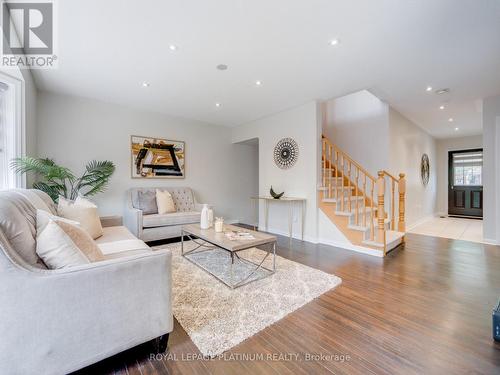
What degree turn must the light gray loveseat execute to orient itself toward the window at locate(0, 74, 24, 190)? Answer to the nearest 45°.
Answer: approximately 90° to its right

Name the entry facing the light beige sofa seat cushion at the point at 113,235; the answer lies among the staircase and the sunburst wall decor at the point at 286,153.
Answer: the sunburst wall decor

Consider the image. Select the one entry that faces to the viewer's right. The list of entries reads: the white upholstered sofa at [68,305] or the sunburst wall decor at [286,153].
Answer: the white upholstered sofa

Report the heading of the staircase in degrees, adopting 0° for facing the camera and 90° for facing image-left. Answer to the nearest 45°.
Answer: approximately 315°

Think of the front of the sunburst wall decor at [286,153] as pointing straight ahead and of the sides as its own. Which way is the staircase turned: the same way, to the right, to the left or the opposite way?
to the left

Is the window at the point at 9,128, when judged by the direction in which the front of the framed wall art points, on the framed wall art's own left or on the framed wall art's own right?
on the framed wall art's own right

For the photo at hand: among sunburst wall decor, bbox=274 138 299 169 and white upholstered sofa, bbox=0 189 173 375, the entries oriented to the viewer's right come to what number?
1

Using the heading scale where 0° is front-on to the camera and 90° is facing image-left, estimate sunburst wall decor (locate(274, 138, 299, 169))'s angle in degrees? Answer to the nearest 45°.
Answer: approximately 45°

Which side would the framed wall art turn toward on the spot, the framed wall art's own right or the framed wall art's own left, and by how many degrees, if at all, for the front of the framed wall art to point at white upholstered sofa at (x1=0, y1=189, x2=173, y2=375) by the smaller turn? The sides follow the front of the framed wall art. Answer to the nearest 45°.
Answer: approximately 45° to the framed wall art's own right

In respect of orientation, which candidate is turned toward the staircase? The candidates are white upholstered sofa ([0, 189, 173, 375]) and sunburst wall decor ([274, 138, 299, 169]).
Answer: the white upholstered sofa

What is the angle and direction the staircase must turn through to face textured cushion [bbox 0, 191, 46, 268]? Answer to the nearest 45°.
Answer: approximately 90° to its right
